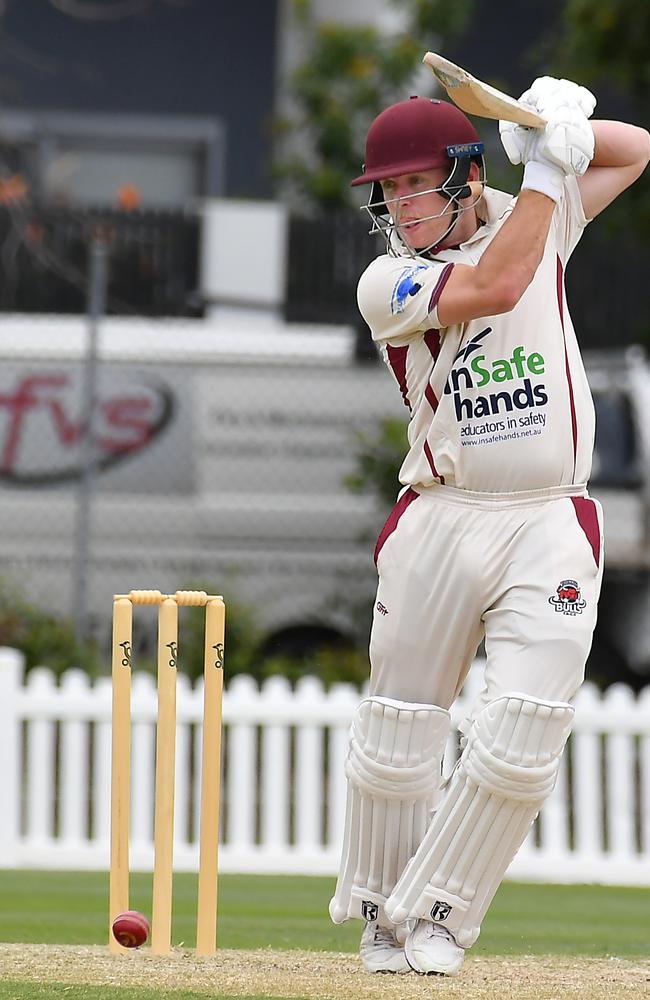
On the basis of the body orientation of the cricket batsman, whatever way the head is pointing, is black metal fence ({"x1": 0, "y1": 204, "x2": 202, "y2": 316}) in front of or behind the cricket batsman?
behind

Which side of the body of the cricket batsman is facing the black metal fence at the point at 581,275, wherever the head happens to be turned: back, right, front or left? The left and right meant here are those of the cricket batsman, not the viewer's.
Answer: back

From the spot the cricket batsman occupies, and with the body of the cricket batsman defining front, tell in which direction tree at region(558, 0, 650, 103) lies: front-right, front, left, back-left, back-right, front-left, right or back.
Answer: back

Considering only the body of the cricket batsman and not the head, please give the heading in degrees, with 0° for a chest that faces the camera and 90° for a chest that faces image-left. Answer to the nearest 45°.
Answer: approximately 0°

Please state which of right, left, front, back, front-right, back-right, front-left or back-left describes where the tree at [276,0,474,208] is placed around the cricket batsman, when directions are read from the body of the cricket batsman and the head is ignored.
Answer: back

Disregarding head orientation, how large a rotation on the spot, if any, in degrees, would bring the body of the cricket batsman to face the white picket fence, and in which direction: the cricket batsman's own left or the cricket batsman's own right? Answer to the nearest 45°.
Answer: approximately 180°

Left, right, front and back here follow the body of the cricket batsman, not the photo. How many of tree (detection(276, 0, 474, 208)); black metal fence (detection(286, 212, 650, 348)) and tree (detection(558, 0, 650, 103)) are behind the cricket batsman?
3
